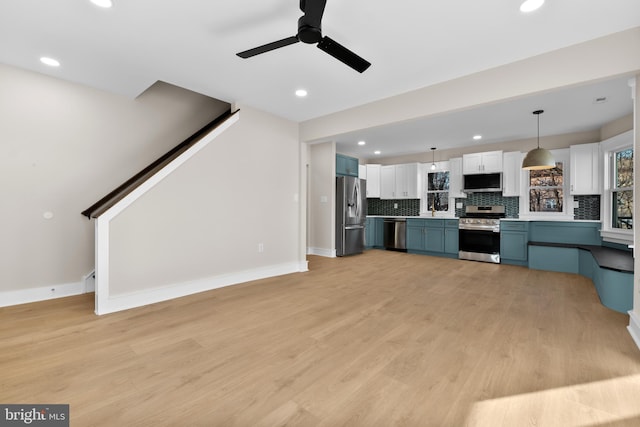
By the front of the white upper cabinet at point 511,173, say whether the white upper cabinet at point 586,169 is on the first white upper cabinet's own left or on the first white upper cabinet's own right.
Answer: on the first white upper cabinet's own left

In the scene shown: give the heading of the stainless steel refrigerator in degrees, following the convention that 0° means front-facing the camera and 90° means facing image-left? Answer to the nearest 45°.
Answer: approximately 315°

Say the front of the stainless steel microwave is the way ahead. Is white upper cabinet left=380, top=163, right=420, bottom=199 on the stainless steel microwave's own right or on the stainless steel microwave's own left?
on the stainless steel microwave's own right

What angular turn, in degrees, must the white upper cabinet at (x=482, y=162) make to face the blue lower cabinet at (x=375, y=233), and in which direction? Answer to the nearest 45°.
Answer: approximately 90° to its right

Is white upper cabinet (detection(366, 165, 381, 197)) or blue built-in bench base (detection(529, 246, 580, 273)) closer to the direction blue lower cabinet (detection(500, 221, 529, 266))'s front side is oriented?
the blue built-in bench base
